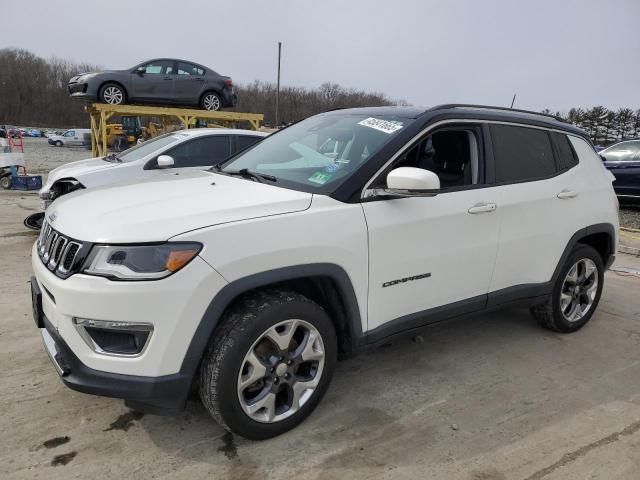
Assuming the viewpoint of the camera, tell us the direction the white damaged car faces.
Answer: facing the viewer and to the left of the viewer

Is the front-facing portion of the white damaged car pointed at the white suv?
no

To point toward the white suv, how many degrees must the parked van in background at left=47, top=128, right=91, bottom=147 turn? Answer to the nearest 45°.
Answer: approximately 90° to its left

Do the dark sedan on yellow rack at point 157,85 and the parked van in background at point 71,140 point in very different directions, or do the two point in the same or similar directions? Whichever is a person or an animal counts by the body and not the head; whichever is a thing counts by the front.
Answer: same or similar directions

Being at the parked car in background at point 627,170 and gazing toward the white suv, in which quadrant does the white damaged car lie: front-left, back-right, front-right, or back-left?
front-right

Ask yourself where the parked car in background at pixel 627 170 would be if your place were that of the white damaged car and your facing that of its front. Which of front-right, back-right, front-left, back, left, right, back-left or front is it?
back-left

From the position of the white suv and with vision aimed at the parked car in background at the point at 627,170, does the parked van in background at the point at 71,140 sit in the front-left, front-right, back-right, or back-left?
front-left

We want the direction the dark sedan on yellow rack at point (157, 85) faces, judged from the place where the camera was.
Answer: facing to the left of the viewer

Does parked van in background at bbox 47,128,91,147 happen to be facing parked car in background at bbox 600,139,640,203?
no

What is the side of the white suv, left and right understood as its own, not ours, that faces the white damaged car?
right

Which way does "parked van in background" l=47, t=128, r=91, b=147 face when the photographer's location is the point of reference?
facing to the left of the viewer

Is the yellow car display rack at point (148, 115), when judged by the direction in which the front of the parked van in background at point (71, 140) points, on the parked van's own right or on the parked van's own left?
on the parked van's own left

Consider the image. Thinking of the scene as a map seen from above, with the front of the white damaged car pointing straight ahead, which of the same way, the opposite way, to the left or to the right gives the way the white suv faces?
the same way

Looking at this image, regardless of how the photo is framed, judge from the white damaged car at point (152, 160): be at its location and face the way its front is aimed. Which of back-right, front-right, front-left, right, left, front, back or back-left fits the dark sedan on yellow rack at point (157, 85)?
back-right

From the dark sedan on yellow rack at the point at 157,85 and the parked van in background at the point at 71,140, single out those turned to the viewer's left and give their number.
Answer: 2
